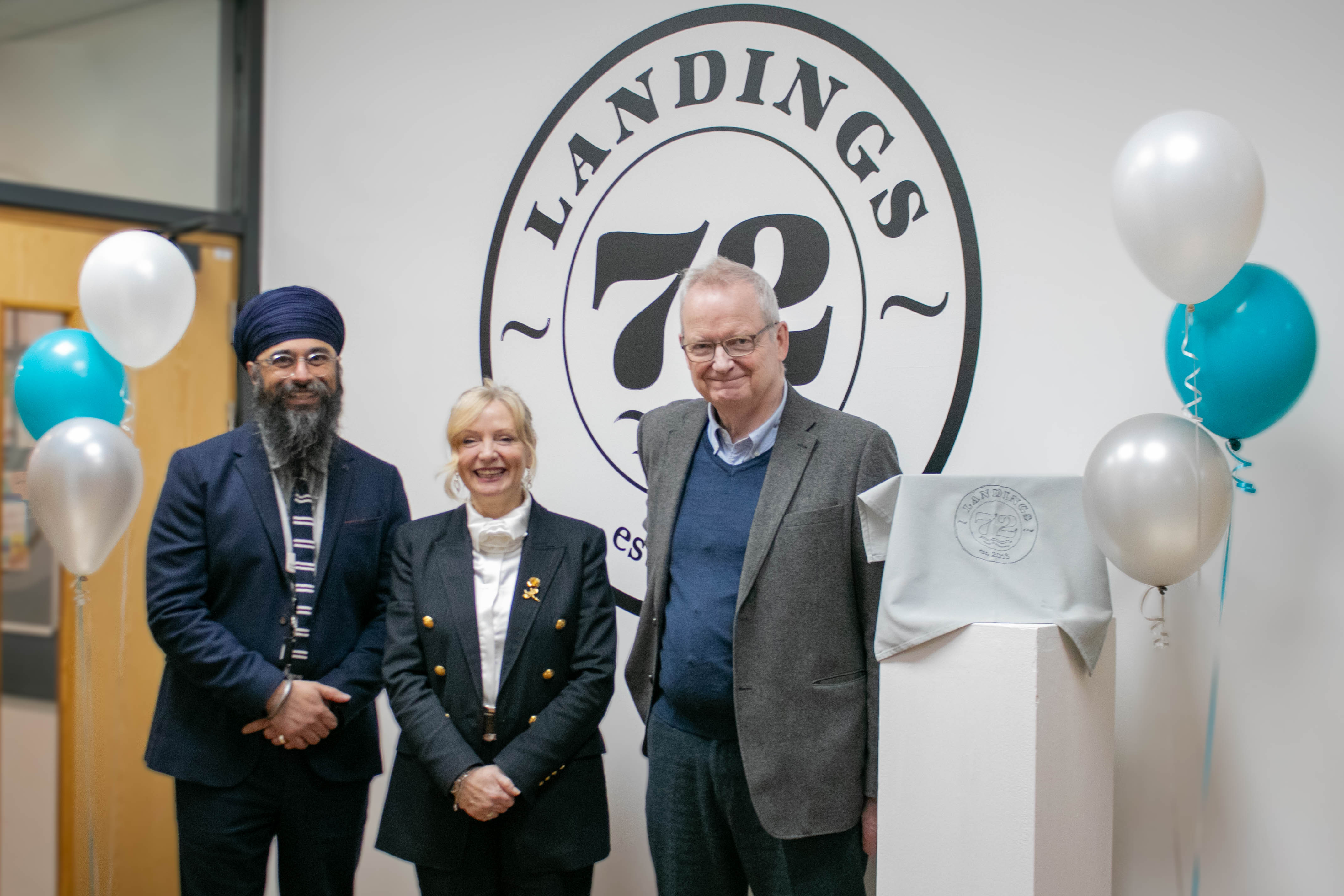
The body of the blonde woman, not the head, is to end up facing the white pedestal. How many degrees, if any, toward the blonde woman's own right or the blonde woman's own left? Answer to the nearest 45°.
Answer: approximately 45° to the blonde woman's own left

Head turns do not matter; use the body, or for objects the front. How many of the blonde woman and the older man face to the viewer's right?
0

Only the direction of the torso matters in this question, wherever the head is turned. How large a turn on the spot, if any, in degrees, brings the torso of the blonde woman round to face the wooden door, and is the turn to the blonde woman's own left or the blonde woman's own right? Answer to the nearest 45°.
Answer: approximately 135° to the blonde woman's own right

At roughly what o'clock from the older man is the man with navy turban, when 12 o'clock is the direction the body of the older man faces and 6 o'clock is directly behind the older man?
The man with navy turban is roughly at 2 o'clock from the older man.

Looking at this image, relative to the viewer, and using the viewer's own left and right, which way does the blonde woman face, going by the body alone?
facing the viewer

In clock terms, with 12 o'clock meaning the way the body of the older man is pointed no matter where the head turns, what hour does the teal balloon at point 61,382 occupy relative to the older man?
The teal balloon is roughly at 2 o'clock from the older man.

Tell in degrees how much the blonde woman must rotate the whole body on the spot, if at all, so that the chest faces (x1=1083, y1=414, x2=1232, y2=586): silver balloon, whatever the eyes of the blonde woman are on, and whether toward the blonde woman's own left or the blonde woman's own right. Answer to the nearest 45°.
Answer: approximately 45° to the blonde woman's own left

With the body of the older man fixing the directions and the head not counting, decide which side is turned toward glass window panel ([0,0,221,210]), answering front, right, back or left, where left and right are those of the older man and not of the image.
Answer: right

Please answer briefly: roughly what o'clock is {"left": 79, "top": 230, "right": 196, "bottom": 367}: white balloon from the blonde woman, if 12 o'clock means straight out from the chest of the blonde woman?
The white balloon is roughly at 4 o'clock from the blonde woman.

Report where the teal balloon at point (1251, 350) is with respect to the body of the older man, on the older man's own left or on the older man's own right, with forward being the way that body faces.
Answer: on the older man's own left

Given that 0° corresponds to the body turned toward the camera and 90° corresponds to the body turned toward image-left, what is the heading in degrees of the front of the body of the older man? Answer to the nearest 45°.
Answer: approximately 45°

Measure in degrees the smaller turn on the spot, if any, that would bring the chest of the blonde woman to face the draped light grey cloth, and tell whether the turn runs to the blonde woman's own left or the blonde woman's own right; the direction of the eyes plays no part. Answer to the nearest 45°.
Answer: approximately 45° to the blonde woman's own left

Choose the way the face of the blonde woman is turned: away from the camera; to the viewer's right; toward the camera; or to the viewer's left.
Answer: toward the camera

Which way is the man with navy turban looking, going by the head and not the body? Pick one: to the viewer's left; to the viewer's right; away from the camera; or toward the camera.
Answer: toward the camera
